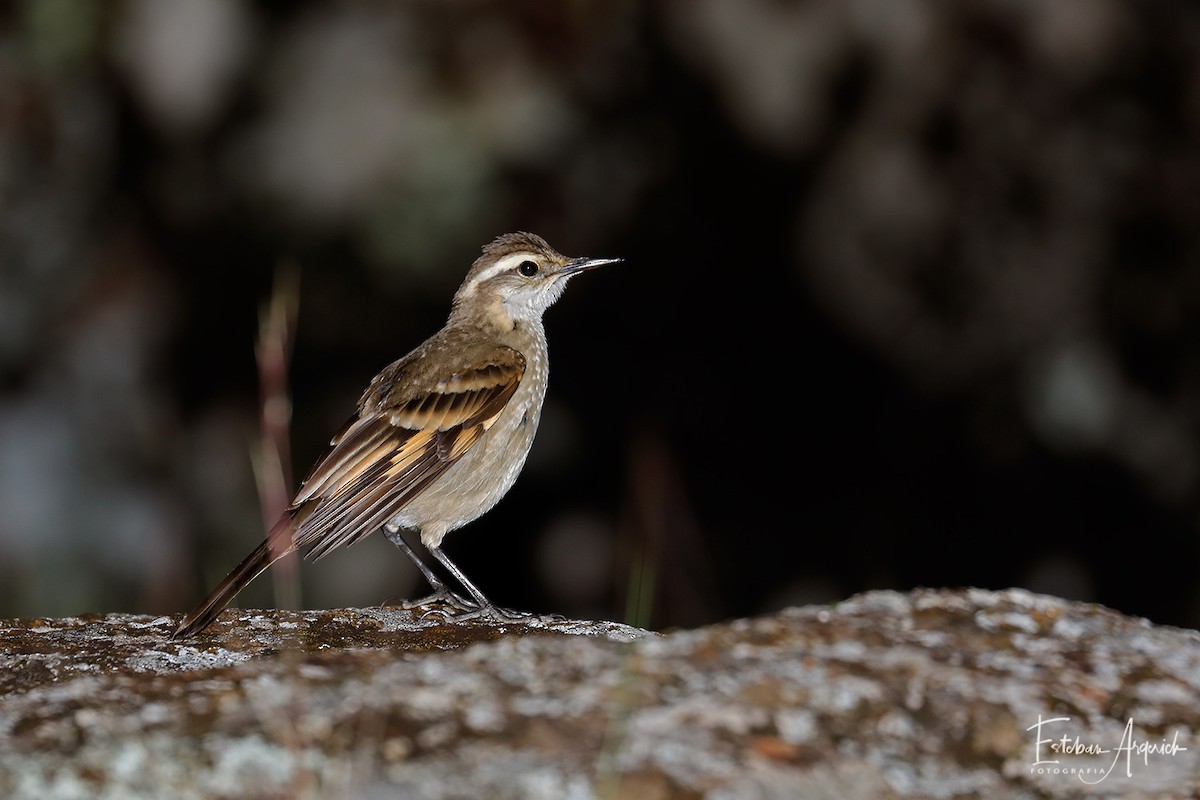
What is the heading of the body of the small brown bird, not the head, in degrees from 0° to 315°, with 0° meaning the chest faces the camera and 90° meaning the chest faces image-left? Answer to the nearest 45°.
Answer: approximately 270°
